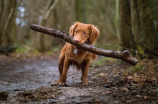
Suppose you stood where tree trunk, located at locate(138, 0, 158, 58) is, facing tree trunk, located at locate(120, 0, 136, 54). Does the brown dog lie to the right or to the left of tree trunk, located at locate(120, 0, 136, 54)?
left

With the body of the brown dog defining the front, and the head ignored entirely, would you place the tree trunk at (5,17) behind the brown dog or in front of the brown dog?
behind

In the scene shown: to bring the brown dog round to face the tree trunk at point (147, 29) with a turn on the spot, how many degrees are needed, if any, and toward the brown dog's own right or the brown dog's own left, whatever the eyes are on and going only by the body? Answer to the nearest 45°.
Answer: approximately 135° to the brown dog's own left

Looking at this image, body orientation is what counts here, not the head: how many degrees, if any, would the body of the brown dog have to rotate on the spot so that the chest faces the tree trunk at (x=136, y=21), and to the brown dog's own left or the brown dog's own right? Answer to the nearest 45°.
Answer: approximately 135° to the brown dog's own left

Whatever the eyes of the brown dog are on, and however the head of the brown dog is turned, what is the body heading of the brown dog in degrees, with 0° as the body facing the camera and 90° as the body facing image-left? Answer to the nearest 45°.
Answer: approximately 0°

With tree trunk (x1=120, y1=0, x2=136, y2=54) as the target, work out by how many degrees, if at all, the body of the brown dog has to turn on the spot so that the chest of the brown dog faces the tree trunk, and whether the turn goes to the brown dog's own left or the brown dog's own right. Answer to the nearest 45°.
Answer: approximately 135° to the brown dog's own left
